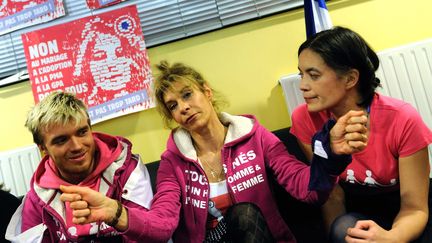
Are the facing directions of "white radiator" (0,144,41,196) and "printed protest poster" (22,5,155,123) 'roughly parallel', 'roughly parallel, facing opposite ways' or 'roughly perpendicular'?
roughly parallel

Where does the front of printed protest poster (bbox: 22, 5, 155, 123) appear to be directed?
toward the camera

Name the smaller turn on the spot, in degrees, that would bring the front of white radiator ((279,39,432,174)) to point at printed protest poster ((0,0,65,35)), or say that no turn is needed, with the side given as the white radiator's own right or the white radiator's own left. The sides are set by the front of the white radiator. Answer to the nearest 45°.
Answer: approximately 90° to the white radiator's own right

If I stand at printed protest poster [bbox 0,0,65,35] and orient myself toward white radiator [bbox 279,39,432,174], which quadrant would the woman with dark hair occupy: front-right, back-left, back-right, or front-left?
front-right

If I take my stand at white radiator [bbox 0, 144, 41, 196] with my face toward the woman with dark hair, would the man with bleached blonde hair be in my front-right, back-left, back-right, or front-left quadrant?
front-right

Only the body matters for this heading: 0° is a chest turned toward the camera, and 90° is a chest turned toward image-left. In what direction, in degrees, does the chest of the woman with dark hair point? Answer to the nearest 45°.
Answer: approximately 45°

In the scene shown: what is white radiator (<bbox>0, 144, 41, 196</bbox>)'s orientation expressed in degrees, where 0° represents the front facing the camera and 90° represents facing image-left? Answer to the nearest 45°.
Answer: approximately 0°

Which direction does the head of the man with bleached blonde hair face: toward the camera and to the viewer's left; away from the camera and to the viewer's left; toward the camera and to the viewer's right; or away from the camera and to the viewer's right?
toward the camera and to the viewer's right

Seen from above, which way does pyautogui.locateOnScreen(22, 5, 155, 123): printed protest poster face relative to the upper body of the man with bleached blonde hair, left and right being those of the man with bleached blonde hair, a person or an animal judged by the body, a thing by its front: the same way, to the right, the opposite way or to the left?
the same way

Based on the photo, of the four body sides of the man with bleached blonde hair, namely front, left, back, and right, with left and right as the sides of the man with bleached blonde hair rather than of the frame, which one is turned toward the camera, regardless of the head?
front

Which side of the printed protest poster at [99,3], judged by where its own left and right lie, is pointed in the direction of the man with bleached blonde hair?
front
